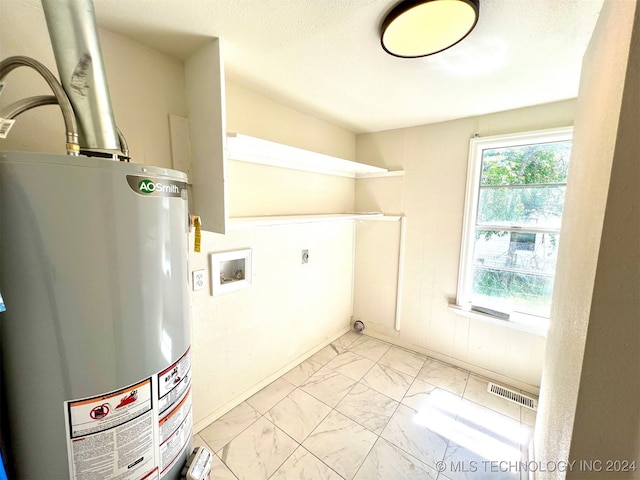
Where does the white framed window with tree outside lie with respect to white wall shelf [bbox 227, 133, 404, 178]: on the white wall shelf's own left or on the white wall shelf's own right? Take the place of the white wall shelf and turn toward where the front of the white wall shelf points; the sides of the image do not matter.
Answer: on the white wall shelf's own left

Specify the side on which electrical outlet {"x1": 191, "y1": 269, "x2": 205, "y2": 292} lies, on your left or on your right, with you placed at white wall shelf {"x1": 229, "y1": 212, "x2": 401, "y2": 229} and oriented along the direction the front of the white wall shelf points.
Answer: on your right

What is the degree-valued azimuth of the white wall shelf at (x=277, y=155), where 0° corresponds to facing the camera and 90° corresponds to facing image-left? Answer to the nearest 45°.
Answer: approximately 315°

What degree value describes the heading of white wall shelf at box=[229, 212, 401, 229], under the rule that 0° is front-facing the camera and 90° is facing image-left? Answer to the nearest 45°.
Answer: approximately 315°

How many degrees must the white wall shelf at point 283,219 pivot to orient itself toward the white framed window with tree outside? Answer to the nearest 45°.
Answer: approximately 45° to its left

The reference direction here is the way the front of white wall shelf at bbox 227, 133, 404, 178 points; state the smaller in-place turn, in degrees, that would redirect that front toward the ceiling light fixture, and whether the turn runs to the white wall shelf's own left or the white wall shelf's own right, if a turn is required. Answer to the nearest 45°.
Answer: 0° — it already faces it
